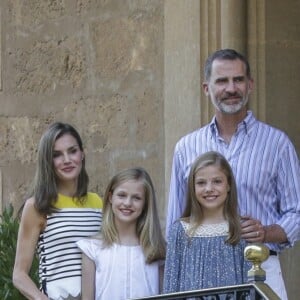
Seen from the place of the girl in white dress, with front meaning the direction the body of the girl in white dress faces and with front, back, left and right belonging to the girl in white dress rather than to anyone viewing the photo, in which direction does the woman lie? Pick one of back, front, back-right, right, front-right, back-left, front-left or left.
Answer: right

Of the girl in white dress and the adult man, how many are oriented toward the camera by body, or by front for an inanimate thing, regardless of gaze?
2

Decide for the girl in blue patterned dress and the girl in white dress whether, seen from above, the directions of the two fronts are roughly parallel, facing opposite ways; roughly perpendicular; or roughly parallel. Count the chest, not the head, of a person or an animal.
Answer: roughly parallel

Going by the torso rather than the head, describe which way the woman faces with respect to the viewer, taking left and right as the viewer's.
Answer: facing the viewer and to the right of the viewer

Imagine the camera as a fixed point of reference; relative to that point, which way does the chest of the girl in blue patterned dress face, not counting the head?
toward the camera

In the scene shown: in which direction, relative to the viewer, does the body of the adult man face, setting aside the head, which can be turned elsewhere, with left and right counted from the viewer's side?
facing the viewer

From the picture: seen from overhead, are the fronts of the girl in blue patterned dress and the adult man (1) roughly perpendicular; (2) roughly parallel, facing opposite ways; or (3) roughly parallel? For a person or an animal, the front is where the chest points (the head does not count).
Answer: roughly parallel

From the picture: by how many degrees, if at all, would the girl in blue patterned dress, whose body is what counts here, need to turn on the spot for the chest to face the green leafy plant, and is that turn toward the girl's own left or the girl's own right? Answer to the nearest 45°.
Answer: approximately 135° to the girl's own right

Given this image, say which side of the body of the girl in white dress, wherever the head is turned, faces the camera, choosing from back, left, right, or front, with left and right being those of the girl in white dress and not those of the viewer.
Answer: front
